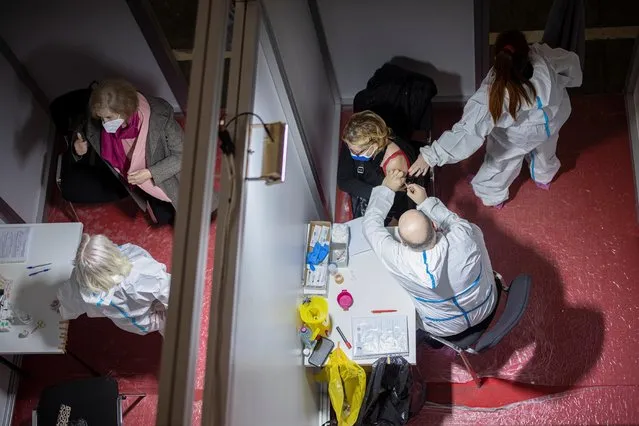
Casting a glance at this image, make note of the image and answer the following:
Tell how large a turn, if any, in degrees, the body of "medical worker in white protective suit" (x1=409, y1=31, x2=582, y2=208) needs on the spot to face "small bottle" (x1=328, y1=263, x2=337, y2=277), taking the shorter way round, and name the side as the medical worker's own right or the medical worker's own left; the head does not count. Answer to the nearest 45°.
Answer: approximately 45° to the medical worker's own left

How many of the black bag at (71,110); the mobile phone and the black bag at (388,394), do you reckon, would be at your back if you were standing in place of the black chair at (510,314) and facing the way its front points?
0

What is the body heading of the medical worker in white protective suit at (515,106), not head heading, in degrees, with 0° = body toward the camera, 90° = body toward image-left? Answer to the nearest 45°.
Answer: approximately 135°

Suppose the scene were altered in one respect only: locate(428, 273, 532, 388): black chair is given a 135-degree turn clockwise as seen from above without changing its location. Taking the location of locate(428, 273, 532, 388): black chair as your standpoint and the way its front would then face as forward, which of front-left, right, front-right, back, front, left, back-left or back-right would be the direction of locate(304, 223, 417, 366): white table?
back

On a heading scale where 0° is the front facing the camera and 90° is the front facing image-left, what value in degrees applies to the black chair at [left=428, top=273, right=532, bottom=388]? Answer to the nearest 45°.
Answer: approximately 135°

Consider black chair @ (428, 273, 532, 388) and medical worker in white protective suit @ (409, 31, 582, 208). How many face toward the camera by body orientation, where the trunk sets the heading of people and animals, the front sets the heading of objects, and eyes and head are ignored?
0

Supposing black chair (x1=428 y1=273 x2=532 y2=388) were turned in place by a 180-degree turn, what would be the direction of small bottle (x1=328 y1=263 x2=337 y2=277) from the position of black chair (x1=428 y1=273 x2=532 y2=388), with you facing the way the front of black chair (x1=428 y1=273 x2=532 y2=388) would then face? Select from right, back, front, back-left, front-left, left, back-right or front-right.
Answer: back-right

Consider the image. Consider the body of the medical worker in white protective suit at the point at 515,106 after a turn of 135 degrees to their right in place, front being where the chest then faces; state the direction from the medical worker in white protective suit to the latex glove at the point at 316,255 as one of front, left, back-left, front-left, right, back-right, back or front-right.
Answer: back

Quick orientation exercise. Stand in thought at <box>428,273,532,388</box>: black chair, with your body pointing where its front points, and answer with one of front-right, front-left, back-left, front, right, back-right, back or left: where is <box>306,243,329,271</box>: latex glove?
front-left
